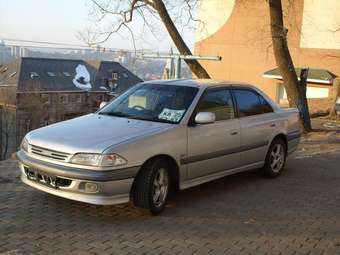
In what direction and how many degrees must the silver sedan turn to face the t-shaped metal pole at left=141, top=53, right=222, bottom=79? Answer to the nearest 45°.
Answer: approximately 135° to its right
